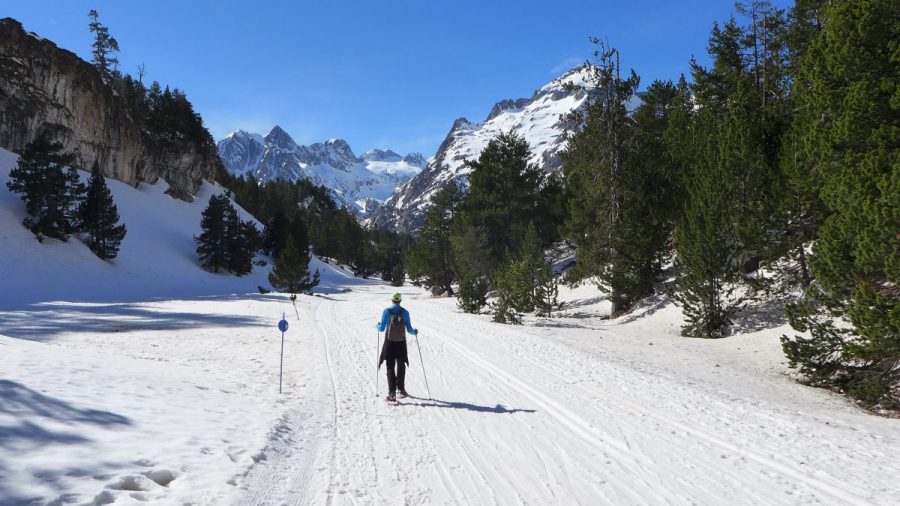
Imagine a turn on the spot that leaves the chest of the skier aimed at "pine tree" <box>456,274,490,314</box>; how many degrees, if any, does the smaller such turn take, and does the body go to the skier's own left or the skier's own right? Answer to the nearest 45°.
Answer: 0° — they already face it

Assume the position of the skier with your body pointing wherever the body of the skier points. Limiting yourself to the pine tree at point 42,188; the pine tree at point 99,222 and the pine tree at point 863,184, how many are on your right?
1

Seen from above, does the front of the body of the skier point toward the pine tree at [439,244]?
yes

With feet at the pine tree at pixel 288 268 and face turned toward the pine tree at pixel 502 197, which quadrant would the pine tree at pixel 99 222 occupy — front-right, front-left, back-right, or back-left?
back-right

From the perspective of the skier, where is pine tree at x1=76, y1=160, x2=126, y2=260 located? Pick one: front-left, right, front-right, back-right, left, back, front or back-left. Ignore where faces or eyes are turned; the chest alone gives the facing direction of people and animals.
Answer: front-left

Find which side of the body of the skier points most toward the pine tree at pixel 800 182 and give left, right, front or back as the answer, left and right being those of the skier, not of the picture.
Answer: right

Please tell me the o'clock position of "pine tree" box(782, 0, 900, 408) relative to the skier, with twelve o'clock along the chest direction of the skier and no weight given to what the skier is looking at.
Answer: The pine tree is roughly at 3 o'clock from the skier.

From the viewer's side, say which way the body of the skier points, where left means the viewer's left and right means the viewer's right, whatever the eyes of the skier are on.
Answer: facing away from the viewer

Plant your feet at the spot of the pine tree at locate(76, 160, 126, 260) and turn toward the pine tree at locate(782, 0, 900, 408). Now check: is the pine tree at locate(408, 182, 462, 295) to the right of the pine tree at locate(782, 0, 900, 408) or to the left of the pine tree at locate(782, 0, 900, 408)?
left
